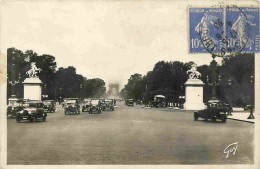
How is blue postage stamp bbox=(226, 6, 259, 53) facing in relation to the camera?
toward the camera

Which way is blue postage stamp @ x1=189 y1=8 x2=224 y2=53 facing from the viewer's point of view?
toward the camera
